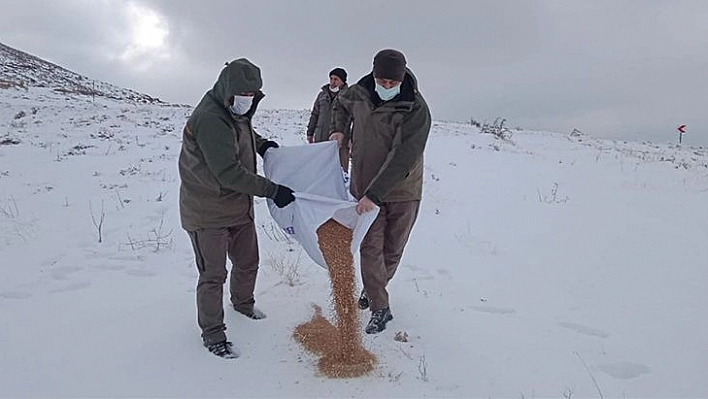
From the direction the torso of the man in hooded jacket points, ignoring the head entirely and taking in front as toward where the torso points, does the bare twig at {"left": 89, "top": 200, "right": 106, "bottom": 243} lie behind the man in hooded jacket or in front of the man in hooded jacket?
behind

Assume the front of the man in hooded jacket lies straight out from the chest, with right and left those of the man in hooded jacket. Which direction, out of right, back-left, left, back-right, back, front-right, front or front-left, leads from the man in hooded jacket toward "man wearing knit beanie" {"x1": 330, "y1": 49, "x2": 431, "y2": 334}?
front-left

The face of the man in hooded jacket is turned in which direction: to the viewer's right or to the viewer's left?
to the viewer's right

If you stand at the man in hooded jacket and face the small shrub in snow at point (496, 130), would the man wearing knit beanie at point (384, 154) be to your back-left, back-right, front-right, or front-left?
front-right

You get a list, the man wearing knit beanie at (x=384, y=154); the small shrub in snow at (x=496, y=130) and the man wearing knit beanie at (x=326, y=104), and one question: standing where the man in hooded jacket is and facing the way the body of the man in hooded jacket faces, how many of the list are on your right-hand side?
0

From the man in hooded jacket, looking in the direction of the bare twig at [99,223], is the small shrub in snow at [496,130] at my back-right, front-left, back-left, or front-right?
front-right

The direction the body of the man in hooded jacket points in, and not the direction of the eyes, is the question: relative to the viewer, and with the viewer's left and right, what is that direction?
facing the viewer and to the right of the viewer

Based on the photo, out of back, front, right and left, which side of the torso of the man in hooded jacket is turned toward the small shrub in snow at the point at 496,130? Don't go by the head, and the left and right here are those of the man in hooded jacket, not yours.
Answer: left

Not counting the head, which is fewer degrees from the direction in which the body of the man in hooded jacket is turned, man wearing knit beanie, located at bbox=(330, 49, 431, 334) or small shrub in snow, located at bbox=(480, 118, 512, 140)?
the man wearing knit beanie

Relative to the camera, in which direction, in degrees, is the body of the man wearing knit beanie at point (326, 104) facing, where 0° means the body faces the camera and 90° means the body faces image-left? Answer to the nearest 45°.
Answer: approximately 315°

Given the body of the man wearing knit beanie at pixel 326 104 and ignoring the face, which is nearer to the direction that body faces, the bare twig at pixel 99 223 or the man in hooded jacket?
the man in hooded jacket

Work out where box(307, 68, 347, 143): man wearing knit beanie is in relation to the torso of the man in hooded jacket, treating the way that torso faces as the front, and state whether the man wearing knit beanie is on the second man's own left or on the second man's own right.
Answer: on the second man's own left

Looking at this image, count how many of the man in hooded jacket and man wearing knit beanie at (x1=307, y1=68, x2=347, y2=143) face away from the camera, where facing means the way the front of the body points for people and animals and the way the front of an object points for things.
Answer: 0
